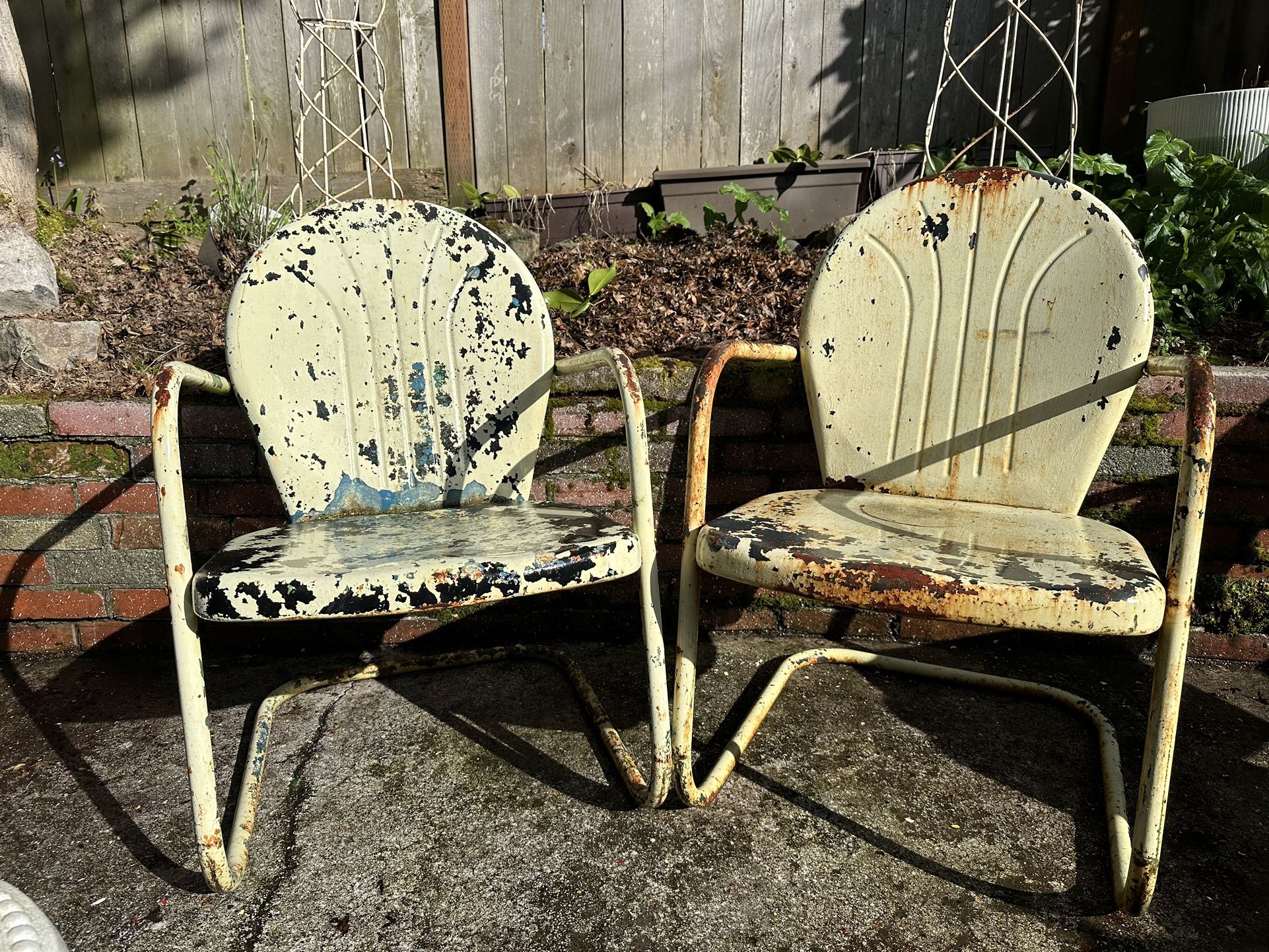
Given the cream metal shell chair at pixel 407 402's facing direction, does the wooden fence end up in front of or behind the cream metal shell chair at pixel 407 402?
behind

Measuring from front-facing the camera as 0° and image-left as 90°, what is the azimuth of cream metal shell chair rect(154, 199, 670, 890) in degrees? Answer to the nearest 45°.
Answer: approximately 0°

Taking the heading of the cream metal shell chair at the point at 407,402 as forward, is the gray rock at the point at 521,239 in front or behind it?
behind

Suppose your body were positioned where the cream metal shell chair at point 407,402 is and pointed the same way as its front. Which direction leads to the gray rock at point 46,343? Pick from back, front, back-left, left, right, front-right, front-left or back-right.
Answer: back-right

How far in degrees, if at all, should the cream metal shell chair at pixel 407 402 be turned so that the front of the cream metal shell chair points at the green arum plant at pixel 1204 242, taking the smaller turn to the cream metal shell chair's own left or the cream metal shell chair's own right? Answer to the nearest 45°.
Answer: approximately 90° to the cream metal shell chair's own left

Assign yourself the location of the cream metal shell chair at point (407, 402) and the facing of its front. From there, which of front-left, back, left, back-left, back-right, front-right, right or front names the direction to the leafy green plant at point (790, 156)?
back-left

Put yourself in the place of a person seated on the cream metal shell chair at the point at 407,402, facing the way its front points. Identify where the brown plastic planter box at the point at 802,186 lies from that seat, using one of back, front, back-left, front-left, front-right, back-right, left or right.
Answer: back-left

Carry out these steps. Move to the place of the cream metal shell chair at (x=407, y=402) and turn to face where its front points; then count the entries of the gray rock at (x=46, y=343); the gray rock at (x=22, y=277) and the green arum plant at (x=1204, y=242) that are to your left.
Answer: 1
